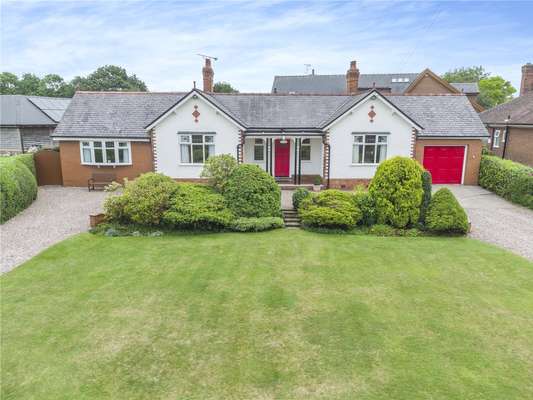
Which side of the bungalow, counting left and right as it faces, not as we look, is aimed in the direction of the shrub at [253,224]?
front

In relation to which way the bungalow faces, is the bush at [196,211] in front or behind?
in front

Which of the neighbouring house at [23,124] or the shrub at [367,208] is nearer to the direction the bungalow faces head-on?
the shrub

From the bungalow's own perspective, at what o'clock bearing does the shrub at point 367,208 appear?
The shrub is roughly at 11 o'clock from the bungalow.

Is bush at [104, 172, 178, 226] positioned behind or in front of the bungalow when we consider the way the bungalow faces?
in front

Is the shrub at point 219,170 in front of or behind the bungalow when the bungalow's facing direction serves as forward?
in front

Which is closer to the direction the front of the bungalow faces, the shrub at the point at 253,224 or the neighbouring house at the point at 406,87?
the shrub

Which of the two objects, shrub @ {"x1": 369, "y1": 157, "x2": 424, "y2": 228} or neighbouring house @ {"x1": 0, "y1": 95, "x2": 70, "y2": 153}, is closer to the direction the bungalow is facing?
the shrub

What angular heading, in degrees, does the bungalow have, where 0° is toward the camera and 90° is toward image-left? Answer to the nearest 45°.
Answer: approximately 0°

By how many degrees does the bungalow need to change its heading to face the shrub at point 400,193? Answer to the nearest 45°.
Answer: approximately 45° to its left

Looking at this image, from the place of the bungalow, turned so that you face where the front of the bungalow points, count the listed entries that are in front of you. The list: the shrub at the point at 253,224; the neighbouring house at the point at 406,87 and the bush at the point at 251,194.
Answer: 2

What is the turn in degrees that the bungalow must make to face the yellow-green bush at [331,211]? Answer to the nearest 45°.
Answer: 0° — it already faces it

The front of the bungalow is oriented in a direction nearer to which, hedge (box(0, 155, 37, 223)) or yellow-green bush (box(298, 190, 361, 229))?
the yellow-green bush
